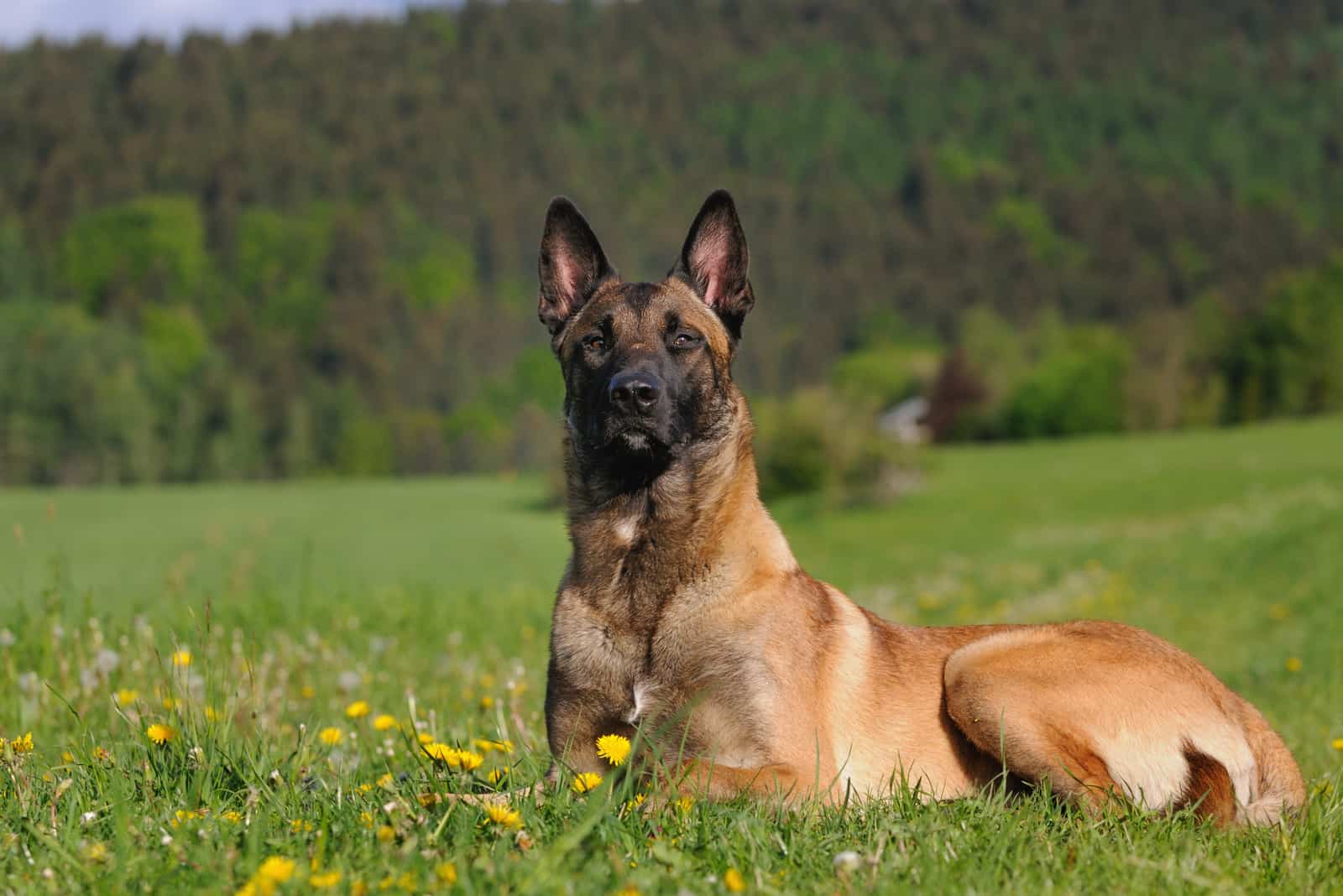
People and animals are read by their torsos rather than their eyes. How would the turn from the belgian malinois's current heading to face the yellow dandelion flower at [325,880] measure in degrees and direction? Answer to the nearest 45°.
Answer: approximately 45° to its left

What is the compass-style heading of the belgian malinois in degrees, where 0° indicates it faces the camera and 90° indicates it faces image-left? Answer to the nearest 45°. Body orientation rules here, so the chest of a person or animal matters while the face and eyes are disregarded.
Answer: approximately 45°

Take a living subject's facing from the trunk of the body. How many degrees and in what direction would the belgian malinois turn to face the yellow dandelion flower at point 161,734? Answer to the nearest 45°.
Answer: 0° — it already faces it

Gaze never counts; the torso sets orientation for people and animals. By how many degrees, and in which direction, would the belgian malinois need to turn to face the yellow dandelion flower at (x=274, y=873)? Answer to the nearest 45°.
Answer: approximately 45° to its left
